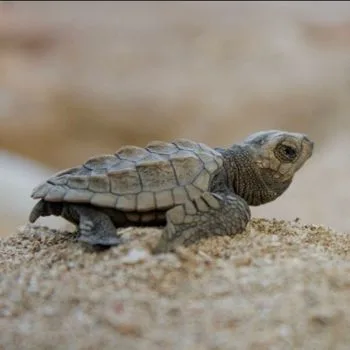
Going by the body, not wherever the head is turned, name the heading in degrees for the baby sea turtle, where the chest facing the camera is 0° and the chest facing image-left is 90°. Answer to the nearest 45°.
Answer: approximately 270°
